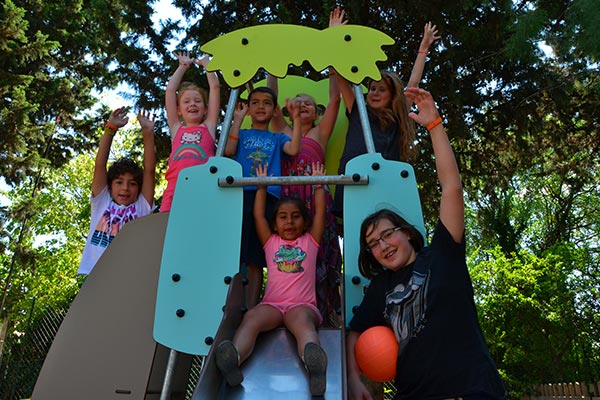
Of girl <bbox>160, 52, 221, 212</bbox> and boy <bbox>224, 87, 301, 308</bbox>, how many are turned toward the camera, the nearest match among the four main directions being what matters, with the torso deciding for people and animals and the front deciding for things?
2

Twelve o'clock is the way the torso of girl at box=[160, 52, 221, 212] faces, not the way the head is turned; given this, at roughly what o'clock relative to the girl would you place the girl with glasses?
The girl with glasses is roughly at 11 o'clock from the girl.

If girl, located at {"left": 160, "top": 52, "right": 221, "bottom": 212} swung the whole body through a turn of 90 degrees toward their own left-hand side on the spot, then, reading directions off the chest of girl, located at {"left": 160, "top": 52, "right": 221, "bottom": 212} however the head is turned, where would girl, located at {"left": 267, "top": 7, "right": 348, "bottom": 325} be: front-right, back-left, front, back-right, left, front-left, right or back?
front

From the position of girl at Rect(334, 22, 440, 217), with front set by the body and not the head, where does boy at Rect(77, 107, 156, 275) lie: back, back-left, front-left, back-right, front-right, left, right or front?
front-right

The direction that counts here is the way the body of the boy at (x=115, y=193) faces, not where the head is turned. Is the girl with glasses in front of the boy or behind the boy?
in front

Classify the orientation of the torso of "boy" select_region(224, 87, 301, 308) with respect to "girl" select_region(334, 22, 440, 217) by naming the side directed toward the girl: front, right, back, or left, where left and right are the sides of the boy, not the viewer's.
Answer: left

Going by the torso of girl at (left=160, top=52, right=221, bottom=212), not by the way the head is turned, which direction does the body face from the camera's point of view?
toward the camera

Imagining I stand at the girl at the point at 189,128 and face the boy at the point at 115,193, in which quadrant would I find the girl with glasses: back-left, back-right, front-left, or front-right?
back-left

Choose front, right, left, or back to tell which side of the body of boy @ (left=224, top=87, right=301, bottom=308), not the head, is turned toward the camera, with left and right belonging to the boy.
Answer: front

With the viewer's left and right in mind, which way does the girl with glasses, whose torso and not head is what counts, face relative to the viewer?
facing the viewer and to the left of the viewer

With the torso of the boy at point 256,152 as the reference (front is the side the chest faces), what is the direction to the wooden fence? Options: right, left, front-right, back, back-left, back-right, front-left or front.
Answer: back-left

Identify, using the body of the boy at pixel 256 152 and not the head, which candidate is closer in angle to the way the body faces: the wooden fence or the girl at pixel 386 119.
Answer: the girl
